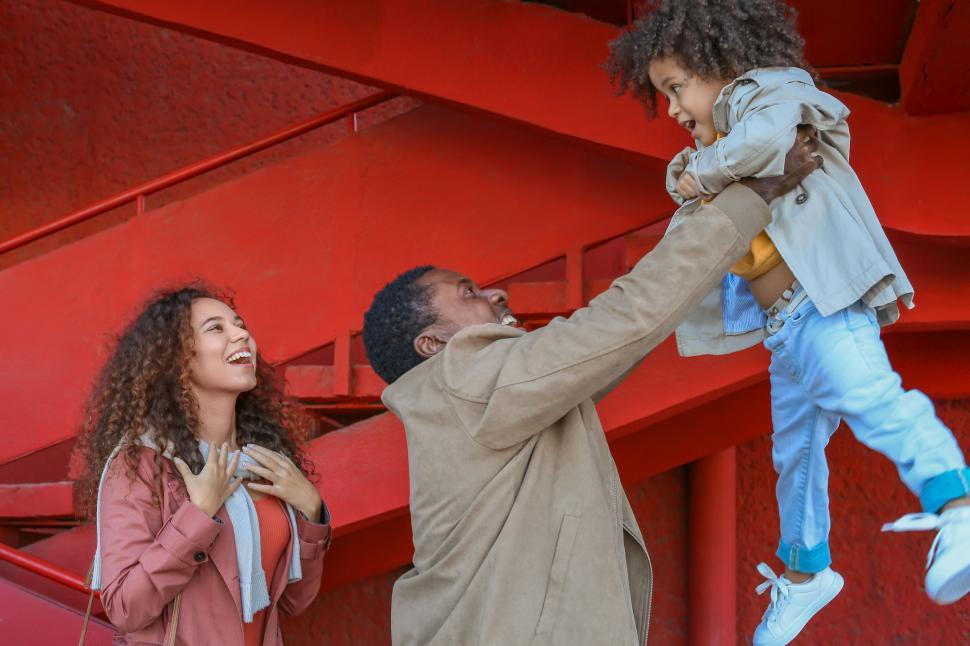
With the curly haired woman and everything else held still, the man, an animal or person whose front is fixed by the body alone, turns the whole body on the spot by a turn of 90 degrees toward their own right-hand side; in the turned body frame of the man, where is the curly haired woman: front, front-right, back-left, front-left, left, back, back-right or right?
back-right

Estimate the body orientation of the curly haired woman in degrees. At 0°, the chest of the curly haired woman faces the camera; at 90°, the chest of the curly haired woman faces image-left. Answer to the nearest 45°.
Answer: approximately 315°

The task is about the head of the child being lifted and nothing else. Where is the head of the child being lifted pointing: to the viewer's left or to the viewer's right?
to the viewer's left

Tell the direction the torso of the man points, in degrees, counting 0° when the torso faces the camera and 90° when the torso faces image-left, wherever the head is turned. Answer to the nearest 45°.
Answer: approximately 270°

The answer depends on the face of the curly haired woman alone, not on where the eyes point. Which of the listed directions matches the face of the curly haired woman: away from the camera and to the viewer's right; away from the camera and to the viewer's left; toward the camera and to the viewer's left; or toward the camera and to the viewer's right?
toward the camera and to the viewer's right

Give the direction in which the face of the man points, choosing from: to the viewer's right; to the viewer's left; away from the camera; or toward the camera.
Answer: to the viewer's right
